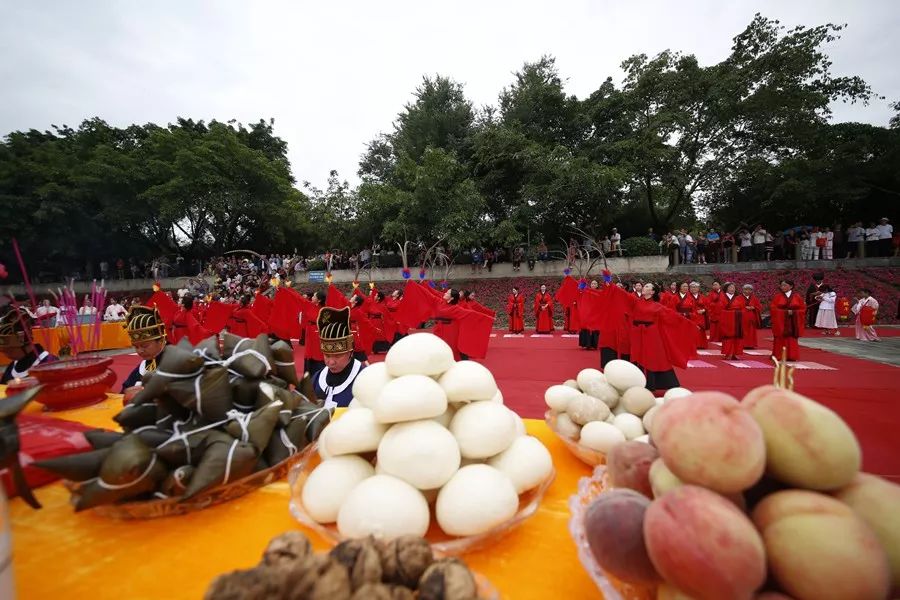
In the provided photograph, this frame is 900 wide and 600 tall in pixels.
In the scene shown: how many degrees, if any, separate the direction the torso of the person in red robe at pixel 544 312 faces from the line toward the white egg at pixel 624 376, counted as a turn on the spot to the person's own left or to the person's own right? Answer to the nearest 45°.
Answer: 0° — they already face it

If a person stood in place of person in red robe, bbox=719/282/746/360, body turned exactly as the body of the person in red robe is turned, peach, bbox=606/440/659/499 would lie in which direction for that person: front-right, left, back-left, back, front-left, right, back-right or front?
front

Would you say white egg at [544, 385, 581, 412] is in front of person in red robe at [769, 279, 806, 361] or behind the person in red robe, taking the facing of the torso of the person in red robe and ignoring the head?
in front

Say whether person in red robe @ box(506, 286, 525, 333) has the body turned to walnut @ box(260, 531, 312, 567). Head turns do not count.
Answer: yes

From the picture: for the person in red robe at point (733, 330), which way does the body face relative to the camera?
toward the camera

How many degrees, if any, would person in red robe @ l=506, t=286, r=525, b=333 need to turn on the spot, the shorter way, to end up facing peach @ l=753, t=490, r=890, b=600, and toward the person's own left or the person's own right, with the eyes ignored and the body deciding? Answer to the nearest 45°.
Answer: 0° — they already face it

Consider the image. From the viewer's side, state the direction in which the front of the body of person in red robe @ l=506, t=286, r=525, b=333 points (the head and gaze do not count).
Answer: toward the camera

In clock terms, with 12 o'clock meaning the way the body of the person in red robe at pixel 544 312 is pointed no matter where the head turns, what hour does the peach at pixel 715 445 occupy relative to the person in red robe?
The peach is roughly at 12 o'clock from the person in red robe.

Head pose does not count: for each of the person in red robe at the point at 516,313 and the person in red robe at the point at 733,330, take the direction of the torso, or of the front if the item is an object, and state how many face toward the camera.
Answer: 2

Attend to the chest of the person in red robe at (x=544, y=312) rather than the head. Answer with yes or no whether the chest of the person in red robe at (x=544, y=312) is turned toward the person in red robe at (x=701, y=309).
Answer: no

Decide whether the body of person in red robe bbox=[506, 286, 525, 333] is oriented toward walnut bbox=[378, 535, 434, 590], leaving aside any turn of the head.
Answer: yes

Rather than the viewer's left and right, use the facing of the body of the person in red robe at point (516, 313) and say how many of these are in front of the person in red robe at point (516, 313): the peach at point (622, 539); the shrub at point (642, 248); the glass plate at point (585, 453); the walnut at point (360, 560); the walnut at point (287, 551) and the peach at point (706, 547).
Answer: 5

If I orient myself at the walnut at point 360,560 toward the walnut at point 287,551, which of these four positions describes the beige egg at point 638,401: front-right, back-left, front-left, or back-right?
back-right

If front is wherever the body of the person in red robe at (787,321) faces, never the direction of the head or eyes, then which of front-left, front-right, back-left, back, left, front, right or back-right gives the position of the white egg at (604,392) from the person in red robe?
front

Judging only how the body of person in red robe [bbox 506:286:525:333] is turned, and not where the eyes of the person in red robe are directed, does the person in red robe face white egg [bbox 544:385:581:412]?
yes

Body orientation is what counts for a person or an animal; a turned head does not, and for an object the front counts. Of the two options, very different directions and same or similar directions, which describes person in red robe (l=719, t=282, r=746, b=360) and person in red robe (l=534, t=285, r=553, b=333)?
same or similar directions

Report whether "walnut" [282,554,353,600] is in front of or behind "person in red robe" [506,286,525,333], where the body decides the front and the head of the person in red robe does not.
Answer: in front

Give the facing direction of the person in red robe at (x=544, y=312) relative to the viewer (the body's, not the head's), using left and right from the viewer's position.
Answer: facing the viewer

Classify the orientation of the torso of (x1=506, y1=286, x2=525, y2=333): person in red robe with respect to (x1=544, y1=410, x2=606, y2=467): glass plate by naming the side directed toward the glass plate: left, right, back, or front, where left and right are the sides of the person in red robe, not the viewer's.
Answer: front
